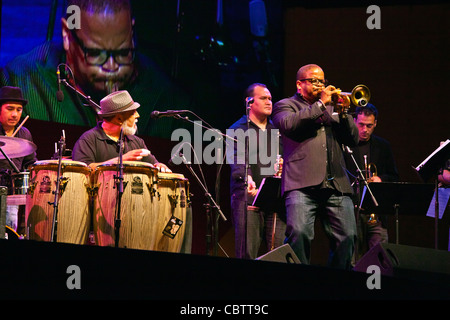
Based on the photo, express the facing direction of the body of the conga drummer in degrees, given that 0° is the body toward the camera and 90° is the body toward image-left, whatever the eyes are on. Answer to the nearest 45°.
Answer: approximately 315°

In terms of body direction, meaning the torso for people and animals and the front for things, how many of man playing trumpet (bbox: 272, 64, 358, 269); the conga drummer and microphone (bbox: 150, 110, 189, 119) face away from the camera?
0

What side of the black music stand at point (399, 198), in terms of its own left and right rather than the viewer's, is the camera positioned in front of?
back

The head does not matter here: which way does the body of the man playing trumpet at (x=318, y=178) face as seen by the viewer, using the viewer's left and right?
facing the viewer and to the right of the viewer

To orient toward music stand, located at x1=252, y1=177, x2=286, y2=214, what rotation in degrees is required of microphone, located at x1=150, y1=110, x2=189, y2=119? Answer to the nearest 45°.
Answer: approximately 180°

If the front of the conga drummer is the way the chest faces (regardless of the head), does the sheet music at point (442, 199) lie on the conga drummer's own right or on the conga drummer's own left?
on the conga drummer's own left

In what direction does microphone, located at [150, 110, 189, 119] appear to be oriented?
to the viewer's left

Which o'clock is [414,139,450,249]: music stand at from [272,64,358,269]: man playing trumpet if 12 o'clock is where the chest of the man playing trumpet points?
The music stand is roughly at 9 o'clock from the man playing trumpet.

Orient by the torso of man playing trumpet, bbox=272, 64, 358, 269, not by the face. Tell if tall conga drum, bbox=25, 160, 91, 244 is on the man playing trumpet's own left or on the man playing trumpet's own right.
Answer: on the man playing trumpet's own right

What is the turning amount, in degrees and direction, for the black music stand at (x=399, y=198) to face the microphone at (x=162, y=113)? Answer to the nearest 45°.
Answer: approximately 135° to its left

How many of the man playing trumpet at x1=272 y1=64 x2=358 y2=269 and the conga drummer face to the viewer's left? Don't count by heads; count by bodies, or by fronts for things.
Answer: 0

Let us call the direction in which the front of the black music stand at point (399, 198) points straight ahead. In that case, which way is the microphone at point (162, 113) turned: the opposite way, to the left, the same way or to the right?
to the left

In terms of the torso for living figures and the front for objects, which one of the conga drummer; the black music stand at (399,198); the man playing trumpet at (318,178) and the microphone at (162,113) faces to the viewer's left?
the microphone
